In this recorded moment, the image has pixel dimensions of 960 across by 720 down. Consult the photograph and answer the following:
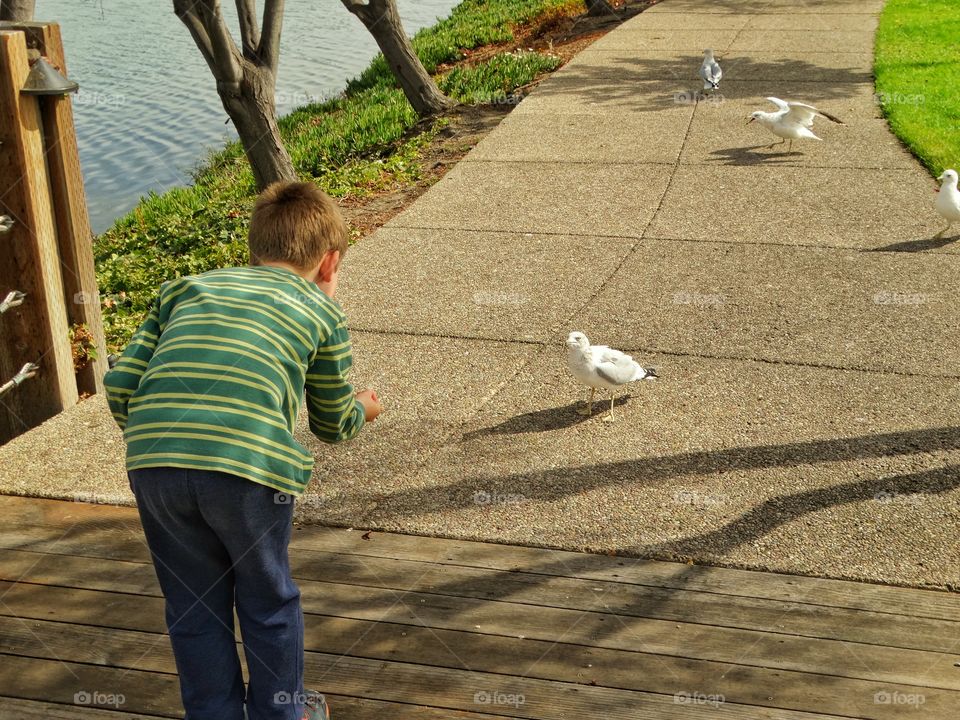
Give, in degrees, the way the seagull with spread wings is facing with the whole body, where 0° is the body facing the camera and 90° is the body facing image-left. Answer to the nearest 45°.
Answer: approximately 90°

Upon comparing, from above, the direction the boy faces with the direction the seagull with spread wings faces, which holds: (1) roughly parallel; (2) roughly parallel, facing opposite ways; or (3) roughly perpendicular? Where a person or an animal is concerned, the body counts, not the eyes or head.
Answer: roughly perpendicular

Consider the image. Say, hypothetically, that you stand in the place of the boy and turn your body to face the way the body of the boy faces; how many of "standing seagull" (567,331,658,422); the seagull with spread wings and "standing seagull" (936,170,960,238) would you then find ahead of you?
3

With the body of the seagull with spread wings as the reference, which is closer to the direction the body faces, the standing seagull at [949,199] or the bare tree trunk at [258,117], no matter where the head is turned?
the bare tree trunk

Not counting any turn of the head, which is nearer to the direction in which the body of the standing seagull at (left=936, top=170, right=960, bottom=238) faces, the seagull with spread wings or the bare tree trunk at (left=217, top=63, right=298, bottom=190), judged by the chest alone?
the bare tree trunk

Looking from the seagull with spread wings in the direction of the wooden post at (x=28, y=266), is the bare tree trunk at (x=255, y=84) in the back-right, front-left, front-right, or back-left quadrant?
front-right

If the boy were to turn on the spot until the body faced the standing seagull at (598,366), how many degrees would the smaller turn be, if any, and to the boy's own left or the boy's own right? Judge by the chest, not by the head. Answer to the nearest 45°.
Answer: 0° — they already face it

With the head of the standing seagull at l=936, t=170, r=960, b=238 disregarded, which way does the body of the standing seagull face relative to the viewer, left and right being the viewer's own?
facing the viewer and to the left of the viewer

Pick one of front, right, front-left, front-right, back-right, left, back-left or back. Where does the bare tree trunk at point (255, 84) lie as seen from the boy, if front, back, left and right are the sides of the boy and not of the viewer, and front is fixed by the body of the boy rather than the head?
front-left

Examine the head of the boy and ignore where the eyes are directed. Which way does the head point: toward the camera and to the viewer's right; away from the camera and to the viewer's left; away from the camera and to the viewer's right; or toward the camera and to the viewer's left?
away from the camera and to the viewer's right

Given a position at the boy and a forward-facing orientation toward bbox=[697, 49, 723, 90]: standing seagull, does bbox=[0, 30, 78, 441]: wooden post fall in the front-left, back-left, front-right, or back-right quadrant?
front-left

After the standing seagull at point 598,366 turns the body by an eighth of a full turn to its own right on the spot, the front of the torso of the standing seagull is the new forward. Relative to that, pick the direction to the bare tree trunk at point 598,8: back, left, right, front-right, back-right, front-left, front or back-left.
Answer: right

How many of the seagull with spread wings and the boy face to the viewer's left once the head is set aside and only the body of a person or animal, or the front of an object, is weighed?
1

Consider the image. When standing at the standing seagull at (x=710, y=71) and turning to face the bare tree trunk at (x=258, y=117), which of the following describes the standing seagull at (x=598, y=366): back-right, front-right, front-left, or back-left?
front-left
